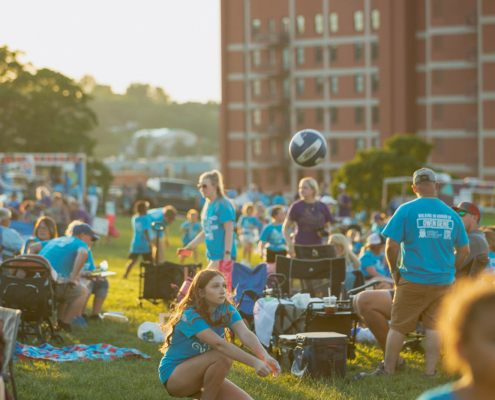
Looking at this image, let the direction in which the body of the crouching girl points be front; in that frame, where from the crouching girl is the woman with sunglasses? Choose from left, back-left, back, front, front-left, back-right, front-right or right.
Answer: back-left

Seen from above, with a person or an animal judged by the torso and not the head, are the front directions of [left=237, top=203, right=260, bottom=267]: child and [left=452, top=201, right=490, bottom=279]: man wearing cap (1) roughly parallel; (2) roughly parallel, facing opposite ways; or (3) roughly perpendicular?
roughly perpendicular

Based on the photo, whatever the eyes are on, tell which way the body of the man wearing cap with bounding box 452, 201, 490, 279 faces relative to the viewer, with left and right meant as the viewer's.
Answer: facing to the left of the viewer

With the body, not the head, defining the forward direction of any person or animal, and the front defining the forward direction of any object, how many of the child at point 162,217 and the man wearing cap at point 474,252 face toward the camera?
0

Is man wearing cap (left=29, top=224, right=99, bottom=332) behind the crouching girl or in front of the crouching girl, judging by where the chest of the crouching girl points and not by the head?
behind

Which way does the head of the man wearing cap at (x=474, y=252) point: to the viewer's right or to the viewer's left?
to the viewer's left

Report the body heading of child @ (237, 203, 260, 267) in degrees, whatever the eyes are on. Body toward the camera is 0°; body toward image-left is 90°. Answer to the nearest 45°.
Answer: approximately 0°

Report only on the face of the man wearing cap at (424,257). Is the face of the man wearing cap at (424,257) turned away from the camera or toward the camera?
away from the camera

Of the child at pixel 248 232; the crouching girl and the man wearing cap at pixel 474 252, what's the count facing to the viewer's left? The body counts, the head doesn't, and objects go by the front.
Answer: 1

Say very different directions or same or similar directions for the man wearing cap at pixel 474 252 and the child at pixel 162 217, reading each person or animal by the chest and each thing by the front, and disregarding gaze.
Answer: very different directions

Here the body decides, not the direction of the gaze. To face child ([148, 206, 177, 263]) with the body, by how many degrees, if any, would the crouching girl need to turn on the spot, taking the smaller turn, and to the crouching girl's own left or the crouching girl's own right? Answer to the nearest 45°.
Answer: approximately 135° to the crouching girl's own left
